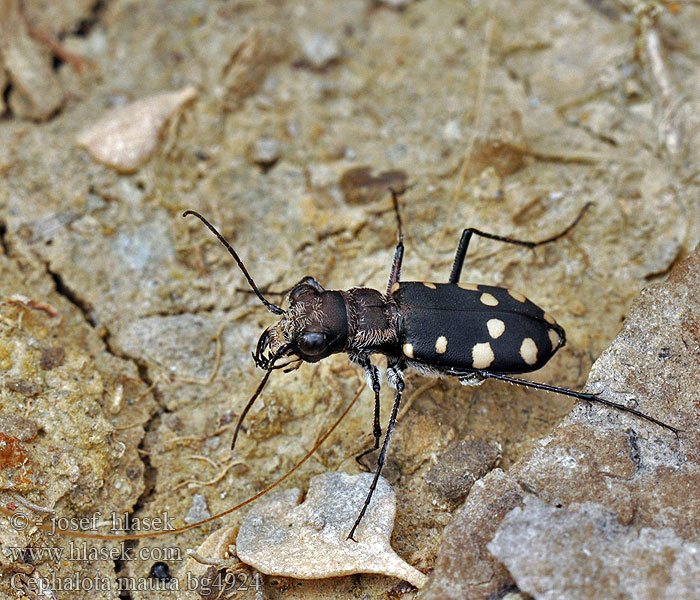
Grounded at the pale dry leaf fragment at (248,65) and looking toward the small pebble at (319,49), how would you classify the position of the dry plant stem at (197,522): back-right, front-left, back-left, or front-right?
back-right

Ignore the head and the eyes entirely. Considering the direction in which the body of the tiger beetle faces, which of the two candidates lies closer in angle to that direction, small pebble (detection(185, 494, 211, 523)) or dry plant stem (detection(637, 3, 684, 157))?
the small pebble

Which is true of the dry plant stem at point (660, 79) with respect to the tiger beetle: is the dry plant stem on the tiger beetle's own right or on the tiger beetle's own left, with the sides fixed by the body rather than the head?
on the tiger beetle's own right

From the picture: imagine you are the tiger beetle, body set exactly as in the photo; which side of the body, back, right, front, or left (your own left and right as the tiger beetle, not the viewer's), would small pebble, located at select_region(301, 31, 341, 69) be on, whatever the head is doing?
right

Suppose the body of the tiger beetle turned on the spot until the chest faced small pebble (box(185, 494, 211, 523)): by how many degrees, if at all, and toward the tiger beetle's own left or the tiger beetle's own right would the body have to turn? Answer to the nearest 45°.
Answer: approximately 45° to the tiger beetle's own left

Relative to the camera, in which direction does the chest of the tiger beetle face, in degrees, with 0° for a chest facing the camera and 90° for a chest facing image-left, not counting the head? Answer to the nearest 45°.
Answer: approximately 90°

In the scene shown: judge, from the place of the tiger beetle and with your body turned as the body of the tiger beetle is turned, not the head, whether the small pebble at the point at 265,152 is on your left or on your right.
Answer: on your right

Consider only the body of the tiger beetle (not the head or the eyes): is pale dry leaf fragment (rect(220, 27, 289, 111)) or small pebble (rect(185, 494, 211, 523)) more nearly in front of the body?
the small pebble
